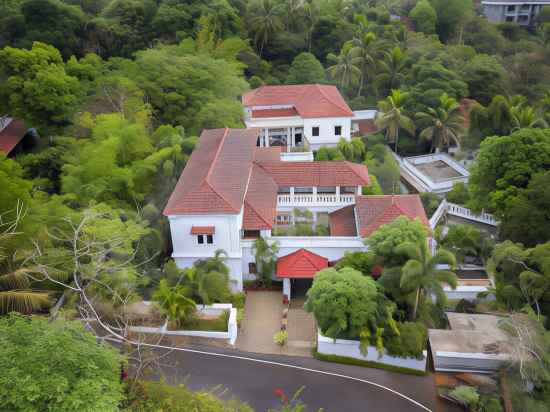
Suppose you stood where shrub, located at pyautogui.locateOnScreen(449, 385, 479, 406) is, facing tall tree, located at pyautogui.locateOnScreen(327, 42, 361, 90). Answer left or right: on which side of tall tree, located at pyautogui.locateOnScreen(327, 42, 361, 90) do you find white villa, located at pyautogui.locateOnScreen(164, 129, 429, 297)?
left

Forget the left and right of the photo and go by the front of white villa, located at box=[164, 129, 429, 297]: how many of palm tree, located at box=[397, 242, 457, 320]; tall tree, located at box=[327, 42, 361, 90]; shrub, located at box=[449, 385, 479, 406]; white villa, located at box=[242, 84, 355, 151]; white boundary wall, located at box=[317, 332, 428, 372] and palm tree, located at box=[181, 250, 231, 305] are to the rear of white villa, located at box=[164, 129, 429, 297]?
2

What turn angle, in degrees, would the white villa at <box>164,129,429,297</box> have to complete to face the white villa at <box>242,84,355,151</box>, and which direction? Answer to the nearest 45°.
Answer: approximately 180°

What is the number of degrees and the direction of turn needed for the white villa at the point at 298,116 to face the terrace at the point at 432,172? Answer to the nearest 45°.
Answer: approximately 90° to its left

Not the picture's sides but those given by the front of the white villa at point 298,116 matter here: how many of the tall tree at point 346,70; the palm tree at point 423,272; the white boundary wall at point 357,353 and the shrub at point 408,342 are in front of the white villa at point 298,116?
3

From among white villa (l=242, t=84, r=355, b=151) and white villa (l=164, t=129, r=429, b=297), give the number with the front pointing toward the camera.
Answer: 2

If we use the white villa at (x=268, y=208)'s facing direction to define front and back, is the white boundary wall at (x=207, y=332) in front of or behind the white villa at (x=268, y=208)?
in front

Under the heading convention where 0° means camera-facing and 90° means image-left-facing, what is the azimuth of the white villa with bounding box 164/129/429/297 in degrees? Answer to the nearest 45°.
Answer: approximately 0°

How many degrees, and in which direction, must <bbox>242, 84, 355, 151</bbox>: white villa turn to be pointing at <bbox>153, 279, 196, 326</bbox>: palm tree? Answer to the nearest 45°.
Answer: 0° — it already faces it

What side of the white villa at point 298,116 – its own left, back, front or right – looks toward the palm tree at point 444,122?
left
